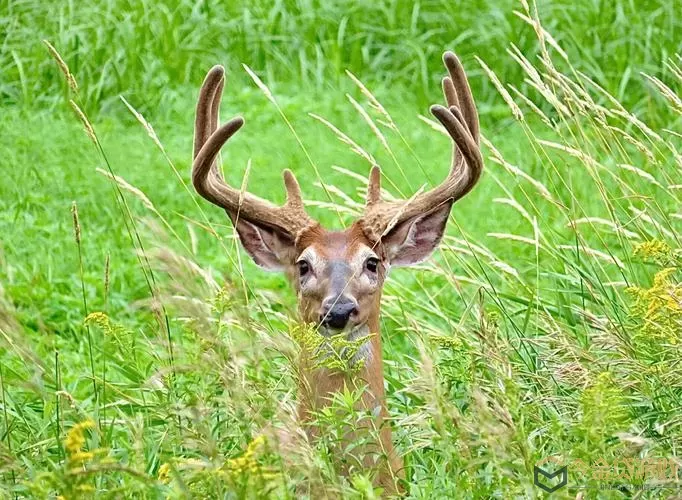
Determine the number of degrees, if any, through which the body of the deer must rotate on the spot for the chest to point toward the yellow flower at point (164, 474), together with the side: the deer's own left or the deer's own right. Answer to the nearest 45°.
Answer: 0° — it already faces it

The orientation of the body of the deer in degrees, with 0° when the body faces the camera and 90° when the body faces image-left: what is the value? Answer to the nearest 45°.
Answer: approximately 0°

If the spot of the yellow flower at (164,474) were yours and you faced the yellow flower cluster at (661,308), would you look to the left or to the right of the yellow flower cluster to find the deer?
left
